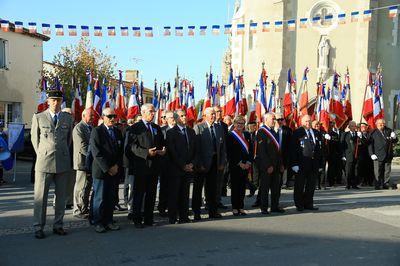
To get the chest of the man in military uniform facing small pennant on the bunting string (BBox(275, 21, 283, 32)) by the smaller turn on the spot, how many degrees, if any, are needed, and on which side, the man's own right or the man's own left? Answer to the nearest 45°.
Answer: approximately 135° to the man's own left

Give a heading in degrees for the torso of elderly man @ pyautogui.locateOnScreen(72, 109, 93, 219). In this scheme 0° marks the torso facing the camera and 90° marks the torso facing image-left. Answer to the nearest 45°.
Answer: approximately 315°

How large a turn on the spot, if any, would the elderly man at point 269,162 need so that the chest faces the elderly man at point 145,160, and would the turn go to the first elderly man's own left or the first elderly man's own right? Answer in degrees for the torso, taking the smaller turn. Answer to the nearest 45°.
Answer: approximately 90° to the first elderly man's own right

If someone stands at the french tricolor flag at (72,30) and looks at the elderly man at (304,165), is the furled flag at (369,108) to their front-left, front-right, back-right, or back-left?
front-left

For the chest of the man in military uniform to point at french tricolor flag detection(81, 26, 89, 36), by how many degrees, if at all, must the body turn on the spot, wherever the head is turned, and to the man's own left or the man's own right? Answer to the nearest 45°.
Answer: approximately 180°

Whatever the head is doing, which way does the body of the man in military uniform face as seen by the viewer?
toward the camera

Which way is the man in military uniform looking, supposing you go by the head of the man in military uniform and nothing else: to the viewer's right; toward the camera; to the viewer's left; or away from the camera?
toward the camera

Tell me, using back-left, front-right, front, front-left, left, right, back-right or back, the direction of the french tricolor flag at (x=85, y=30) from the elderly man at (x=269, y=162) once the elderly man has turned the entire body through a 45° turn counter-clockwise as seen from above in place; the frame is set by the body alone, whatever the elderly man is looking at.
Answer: back-left

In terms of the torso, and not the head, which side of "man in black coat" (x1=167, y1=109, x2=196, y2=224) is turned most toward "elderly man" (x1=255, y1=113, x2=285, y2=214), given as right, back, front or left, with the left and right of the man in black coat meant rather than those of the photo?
left

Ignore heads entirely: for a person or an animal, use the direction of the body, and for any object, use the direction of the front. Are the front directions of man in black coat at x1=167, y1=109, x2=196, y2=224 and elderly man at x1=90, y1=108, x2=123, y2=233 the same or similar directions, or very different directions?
same or similar directions

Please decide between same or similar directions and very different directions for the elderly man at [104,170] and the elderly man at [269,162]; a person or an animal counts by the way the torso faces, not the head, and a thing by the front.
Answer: same or similar directions

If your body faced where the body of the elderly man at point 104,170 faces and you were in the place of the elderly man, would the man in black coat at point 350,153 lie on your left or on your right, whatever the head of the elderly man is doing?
on your left

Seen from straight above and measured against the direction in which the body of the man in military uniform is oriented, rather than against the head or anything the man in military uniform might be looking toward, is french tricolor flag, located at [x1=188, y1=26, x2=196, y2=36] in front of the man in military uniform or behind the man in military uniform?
behind

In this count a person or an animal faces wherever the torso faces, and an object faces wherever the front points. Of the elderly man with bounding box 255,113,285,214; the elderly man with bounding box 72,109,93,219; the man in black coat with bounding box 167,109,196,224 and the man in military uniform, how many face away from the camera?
0

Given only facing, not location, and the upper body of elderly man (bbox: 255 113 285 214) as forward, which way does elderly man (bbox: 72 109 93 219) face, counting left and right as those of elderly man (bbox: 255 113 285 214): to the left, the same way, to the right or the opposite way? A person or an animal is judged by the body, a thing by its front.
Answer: the same way

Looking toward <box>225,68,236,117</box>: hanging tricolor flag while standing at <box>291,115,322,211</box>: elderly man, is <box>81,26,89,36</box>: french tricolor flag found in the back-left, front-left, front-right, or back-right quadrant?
front-left
